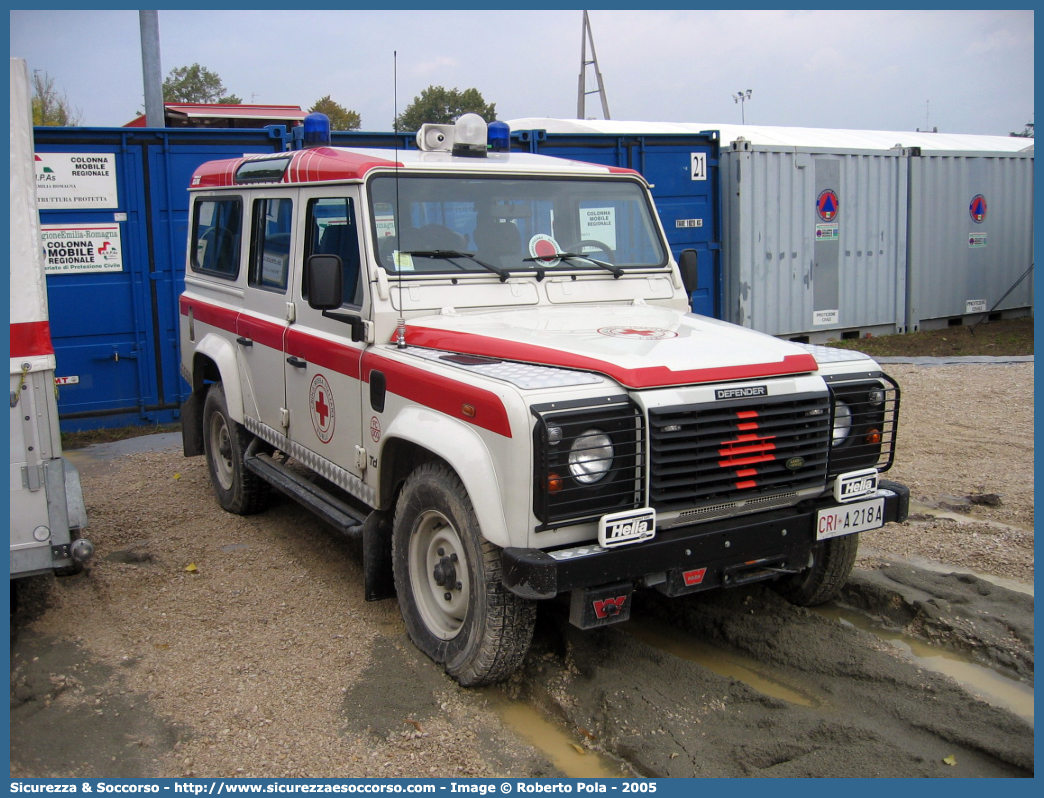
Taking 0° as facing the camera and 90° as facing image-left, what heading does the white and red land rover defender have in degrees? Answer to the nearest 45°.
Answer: approximately 315°

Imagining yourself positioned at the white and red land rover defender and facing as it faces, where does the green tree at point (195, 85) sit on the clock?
The green tree is roughly at 7 o'clock from the white and red land rover defender.

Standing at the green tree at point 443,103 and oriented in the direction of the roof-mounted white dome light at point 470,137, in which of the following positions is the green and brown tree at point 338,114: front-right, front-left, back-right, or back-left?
back-right

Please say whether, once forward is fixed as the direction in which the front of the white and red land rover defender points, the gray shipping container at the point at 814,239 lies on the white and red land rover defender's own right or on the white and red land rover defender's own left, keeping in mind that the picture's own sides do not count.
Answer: on the white and red land rover defender's own left

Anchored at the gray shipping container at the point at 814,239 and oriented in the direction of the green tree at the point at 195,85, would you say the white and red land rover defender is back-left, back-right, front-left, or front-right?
back-left

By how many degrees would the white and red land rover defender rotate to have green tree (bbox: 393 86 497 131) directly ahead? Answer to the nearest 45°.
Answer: approximately 135° to its left
